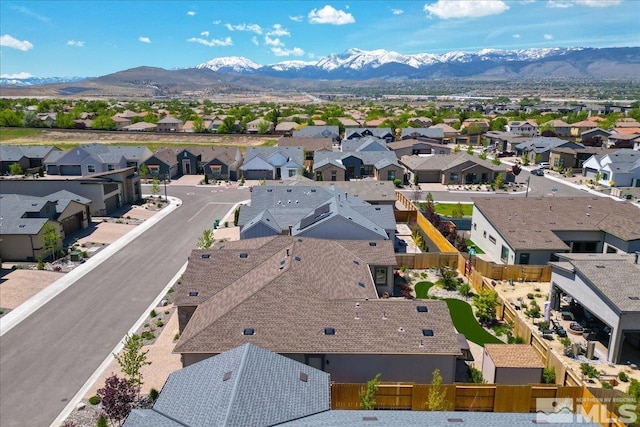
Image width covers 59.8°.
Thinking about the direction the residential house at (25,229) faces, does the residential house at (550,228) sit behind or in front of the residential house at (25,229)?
in front

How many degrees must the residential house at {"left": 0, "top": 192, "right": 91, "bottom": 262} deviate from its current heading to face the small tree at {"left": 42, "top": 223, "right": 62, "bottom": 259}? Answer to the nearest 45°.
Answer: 0° — it already faces it

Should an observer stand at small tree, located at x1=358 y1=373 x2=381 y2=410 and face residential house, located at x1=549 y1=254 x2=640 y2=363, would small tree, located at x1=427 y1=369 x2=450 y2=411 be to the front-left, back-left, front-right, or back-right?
front-right

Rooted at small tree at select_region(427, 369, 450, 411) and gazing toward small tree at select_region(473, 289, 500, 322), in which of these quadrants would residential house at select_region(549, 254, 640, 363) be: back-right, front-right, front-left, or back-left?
front-right

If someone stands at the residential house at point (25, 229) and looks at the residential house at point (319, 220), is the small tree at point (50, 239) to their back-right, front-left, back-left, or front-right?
front-right

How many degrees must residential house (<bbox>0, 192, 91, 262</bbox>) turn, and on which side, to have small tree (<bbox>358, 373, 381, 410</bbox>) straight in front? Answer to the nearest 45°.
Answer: approximately 45° to its right

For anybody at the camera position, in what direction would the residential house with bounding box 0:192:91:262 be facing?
facing the viewer and to the right of the viewer

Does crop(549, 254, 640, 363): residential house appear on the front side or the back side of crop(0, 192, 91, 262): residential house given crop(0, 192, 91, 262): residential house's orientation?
on the front side

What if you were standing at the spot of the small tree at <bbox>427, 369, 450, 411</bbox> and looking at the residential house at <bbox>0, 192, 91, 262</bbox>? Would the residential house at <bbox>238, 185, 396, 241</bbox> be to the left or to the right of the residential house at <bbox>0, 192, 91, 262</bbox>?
right
